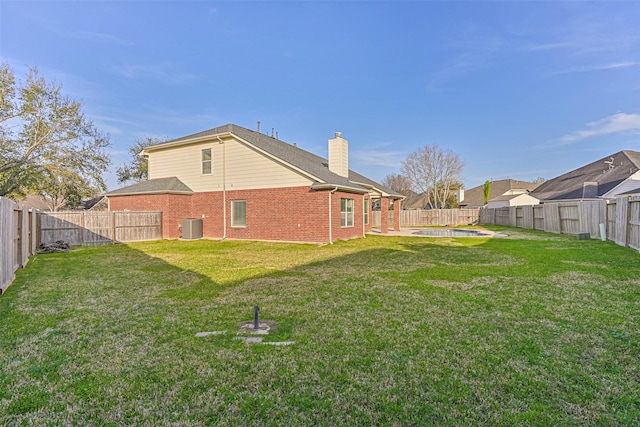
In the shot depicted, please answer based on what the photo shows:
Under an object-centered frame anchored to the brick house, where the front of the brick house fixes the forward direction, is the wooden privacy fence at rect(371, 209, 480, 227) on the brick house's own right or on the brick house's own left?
on the brick house's own right

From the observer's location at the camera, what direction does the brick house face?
facing away from the viewer and to the left of the viewer

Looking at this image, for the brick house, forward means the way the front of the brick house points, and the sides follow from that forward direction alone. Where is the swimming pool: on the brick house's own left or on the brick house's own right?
on the brick house's own right

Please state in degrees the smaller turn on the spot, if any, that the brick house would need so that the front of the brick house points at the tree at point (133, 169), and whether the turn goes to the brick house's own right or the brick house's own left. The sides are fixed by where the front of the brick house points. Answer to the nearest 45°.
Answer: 0° — it already faces it

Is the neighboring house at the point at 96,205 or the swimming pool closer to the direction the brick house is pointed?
the neighboring house

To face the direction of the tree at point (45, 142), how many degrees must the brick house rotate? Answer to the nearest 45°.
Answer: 0° — it already faces it

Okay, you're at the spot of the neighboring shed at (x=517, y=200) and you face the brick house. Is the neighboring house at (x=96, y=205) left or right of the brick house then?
right
